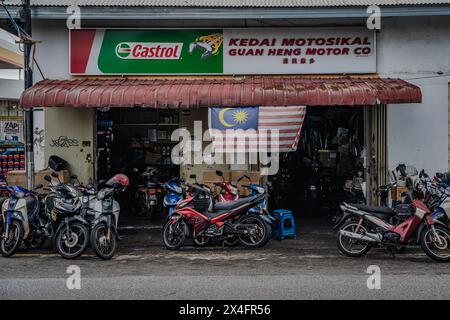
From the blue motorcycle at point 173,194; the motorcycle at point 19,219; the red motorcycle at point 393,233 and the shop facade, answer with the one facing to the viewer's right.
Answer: the red motorcycle

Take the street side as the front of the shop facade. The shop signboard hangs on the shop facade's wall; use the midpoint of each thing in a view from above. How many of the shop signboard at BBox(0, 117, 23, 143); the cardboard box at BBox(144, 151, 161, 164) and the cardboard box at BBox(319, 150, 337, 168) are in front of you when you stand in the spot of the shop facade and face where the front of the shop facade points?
0

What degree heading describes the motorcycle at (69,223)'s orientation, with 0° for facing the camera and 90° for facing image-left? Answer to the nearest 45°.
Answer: approximately 315°

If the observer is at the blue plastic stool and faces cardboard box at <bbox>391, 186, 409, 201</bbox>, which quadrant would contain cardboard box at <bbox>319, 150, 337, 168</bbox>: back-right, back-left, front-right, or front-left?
front-left

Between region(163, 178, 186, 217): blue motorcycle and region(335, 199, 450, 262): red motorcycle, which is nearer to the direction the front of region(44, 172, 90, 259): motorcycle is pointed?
the red motorcycle

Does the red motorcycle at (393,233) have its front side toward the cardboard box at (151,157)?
no

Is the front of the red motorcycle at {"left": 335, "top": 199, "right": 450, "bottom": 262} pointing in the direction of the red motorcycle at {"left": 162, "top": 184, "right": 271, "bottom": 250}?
no

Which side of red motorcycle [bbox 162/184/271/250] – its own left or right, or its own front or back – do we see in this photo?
left

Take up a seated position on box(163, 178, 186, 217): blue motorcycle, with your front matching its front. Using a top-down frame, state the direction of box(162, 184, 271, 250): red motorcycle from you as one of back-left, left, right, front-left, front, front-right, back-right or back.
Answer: left

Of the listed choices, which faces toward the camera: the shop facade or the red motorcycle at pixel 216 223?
the shop facade

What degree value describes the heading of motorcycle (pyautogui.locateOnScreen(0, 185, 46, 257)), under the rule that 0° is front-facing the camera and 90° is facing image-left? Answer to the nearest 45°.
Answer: approximately 45°

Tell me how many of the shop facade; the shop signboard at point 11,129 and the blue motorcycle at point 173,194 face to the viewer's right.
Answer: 0

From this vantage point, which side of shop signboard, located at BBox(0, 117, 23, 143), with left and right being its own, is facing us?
front
